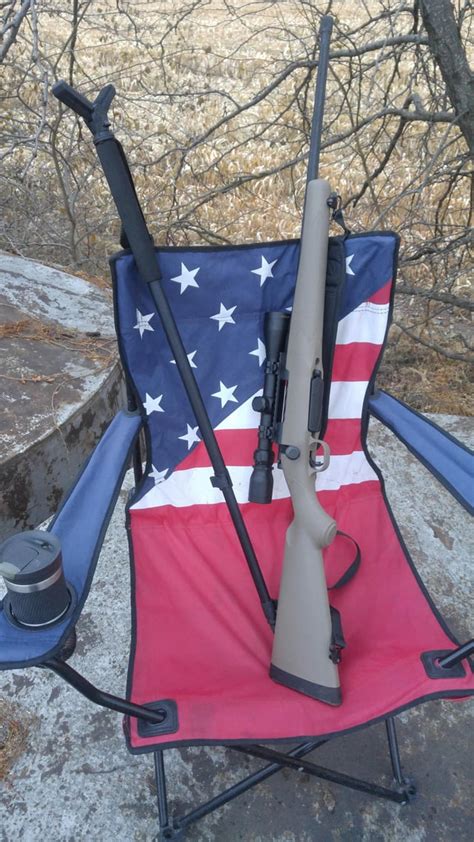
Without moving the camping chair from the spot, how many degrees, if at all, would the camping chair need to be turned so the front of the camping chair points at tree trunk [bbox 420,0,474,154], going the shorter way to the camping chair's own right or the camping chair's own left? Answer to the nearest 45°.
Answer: approximately 135° to the camping chair's own left

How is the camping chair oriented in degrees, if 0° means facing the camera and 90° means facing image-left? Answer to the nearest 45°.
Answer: approximately 0°
